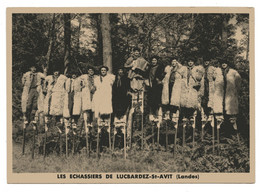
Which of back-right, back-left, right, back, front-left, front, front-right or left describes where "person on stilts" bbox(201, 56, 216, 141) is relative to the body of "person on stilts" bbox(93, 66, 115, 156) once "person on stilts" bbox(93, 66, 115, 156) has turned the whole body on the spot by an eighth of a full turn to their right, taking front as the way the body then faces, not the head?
back-left

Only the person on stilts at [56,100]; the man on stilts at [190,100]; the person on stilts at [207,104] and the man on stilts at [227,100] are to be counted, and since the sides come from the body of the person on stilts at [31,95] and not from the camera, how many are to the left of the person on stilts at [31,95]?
4

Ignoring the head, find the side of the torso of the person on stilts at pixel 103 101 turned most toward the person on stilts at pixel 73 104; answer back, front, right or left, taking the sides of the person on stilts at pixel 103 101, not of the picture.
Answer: right

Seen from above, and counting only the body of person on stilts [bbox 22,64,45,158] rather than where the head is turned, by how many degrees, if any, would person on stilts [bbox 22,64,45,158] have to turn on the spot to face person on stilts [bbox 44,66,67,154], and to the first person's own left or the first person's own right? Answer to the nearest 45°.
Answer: approximately 90° to the first person's own left

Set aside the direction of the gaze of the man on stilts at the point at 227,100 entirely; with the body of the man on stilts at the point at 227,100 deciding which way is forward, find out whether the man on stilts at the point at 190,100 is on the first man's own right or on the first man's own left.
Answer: on the first man's own right

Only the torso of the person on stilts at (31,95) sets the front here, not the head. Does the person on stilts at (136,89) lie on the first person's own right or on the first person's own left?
on the first person's own left

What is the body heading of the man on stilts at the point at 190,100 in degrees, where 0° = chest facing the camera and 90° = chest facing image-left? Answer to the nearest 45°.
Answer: approximately 0°

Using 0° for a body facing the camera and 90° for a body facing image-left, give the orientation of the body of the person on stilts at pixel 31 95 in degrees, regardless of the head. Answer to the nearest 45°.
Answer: approximately 0°

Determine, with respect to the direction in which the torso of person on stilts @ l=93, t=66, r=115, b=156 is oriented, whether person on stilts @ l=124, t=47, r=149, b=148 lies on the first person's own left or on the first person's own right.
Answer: on the first person's own left
